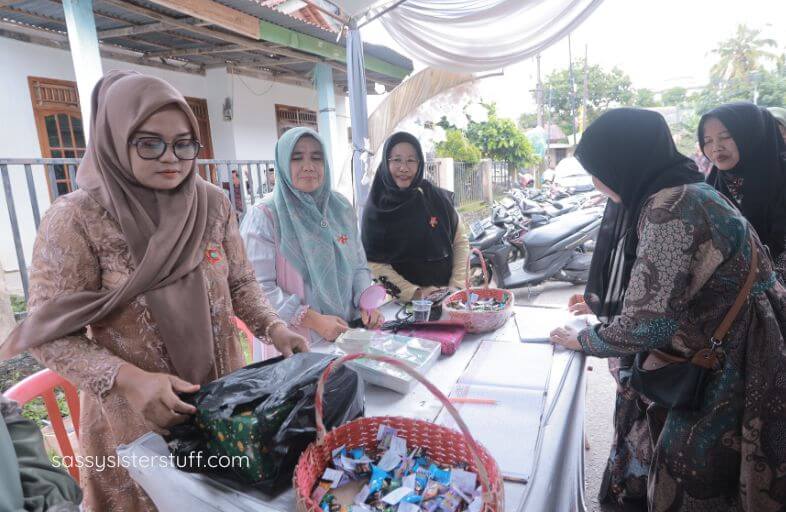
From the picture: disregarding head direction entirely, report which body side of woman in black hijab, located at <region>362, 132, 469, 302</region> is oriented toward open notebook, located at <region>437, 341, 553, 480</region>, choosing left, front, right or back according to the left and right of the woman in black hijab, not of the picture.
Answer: front

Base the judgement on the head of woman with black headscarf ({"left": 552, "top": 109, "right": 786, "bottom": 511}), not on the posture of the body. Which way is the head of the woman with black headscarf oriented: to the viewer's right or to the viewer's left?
to the viewer's left

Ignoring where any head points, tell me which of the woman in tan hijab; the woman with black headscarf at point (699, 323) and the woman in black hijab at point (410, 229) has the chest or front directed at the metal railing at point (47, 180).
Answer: the woman with black headscarf

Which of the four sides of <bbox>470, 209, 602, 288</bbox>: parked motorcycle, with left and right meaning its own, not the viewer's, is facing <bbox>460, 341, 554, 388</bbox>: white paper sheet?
left

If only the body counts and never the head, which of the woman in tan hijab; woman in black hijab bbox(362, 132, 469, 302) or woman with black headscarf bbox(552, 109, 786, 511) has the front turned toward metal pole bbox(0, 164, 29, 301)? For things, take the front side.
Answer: the woman with black headscarf

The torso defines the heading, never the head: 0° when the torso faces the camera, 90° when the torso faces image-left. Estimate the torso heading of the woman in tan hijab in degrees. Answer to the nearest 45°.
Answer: approximately 315°

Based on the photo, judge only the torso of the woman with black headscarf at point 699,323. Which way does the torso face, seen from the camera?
to the viewer's left

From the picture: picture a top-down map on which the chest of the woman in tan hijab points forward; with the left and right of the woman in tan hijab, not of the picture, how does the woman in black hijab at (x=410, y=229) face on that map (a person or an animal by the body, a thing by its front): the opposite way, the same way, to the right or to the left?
to the right

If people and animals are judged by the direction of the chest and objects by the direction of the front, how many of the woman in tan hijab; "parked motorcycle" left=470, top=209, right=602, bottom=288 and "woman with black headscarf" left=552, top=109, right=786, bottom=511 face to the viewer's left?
2

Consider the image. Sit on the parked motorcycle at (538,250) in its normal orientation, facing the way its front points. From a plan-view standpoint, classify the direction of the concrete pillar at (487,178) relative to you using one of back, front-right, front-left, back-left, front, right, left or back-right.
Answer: right

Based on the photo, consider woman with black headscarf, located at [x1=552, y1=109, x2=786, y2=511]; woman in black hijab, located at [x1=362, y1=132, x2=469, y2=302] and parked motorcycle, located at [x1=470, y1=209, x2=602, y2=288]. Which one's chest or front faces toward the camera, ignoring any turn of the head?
the woman in black hijab

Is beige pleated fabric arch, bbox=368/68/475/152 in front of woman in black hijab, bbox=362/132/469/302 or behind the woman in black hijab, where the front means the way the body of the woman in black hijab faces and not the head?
behind

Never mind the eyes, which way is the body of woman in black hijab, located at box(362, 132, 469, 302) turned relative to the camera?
toward the camera

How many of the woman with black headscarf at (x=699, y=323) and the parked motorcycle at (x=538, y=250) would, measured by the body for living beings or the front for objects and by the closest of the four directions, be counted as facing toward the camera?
0

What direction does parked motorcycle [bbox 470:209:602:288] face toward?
to the viewer's left
